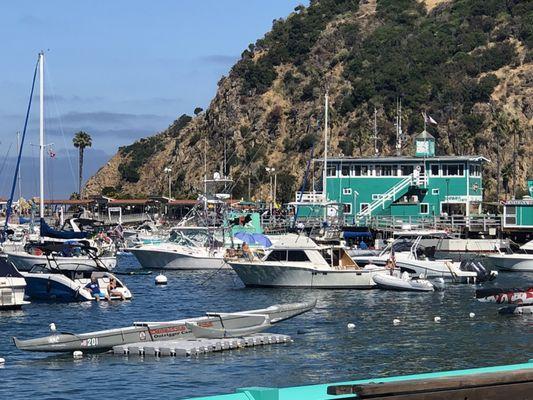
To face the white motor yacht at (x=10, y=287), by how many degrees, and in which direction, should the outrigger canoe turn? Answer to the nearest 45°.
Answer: approximately 90° to its right

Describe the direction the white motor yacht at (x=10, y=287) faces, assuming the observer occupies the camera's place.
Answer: facing to the left of the viewer

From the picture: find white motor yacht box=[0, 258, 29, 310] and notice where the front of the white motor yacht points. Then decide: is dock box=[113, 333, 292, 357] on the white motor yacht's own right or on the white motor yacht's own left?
on the white motor yacht's own left
